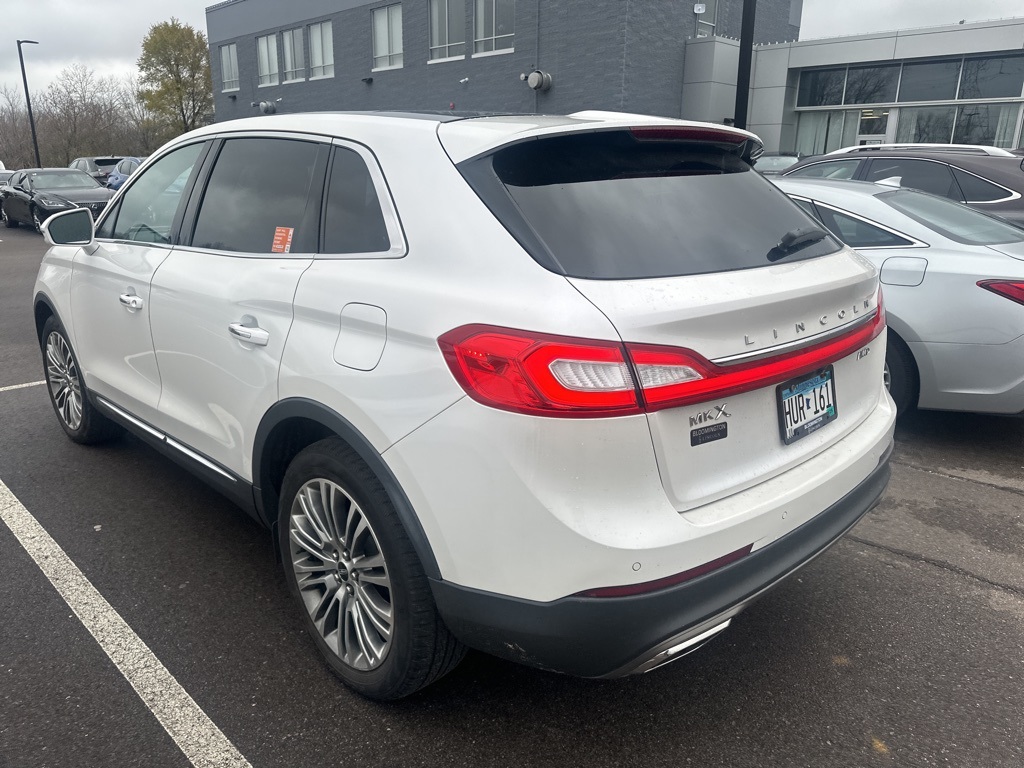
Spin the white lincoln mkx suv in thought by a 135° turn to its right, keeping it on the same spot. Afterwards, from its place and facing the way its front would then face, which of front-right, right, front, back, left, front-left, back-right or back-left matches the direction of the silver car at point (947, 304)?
front-left

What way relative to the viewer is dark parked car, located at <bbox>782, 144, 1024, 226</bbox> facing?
to the viewer's left

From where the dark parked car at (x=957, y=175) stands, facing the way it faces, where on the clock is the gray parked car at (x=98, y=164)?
the gray parked car at (x=98, y=164) is roughly at 1 o'clock from the dark parked car at (x=957, y=175).

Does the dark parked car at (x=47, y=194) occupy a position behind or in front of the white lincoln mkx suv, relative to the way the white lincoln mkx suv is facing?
in front

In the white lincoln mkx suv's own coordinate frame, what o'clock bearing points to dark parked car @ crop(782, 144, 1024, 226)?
The dark parked car is roughly at 3 o'clock from the white lincoln mkx suv.

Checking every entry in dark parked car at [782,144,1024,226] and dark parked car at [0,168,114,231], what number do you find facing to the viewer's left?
1

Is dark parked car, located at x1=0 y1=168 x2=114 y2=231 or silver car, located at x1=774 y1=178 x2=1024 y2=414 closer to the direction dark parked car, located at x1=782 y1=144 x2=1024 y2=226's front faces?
the dark parked car

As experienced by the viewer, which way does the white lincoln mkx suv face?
facing away from the viewer and to the left of the viewer

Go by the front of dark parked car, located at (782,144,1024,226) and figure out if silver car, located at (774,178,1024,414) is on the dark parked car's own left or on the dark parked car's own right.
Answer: on the dark parked car's own left

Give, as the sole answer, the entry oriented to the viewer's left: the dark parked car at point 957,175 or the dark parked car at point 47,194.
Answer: the dark parked car at point 957,175

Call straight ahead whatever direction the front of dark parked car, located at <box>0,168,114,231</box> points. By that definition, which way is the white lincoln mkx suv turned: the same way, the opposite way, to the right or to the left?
the opposite way
